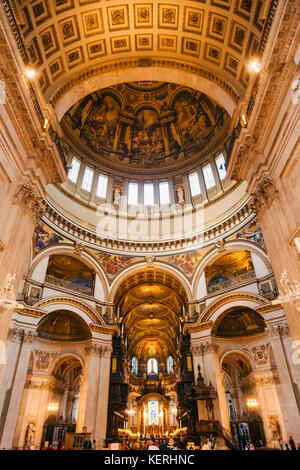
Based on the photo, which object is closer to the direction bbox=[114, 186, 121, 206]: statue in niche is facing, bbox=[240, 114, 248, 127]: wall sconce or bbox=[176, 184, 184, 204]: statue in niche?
the wall sconce

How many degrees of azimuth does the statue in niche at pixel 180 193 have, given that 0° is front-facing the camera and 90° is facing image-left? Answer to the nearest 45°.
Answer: approximately 0°

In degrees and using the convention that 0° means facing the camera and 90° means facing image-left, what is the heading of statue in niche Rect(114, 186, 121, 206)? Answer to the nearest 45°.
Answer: approximately 0°

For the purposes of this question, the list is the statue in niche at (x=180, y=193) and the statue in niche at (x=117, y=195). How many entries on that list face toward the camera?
2

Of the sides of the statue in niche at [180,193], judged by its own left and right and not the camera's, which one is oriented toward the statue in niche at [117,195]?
right

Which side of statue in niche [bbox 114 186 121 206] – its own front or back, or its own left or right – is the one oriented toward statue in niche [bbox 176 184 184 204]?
left
